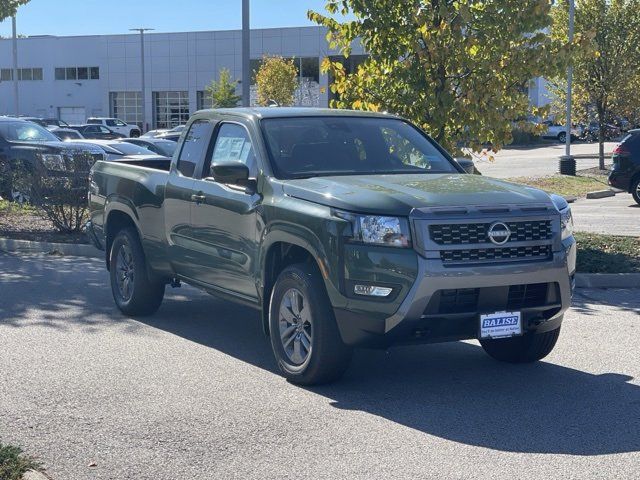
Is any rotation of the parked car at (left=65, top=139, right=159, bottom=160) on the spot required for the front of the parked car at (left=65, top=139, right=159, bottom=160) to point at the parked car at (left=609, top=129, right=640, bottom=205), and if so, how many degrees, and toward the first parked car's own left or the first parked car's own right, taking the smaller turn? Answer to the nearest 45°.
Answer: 0° — it already faces it

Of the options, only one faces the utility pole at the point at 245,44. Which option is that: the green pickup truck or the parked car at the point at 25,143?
the parked car

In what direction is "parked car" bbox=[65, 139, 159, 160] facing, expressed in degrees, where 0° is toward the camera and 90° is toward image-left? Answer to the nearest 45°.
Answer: approximately 315°

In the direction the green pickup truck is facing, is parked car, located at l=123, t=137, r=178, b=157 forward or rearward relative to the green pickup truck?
rearward

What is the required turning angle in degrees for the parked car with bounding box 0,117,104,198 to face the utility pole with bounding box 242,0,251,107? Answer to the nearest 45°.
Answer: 0° — it already faces it

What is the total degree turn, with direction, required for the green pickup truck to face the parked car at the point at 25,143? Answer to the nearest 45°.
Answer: approximately 180°

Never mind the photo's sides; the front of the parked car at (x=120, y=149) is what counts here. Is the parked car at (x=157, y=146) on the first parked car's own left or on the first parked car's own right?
on the first parked car's own left
